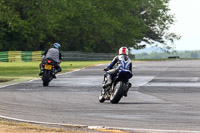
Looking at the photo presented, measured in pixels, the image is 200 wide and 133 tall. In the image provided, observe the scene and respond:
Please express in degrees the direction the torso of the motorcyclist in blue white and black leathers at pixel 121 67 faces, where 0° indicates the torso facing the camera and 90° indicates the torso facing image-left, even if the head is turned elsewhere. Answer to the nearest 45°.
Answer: approximately 135°
